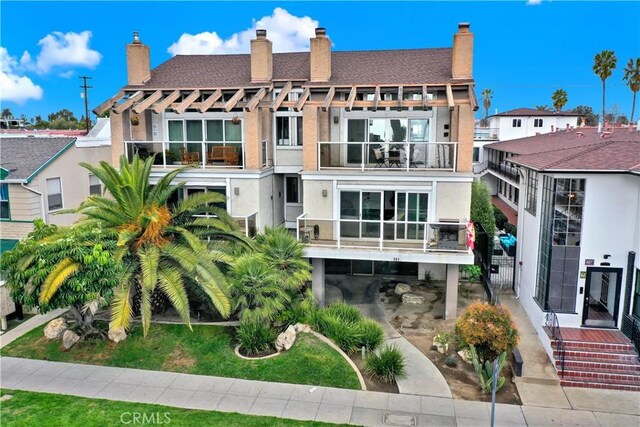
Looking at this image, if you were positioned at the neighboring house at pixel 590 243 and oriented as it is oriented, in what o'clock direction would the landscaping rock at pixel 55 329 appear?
The landscaping rock is roughly at 2 o'clock from the neighboring house.

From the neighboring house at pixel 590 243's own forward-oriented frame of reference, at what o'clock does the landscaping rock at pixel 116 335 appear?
The landscaping rock is roughly at 2 o'clock from the neighboring house.

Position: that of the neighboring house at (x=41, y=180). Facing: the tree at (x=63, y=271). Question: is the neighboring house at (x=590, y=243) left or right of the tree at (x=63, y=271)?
left

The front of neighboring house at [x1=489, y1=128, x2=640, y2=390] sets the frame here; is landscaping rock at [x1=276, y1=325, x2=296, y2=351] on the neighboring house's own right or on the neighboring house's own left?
on the neighboring house's own right

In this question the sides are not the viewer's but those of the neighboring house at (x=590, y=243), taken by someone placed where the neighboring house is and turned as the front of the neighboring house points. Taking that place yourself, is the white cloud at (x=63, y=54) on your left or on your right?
on your right

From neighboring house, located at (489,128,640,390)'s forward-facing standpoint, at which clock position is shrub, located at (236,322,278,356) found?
The shrub is roughly at 2 o'clock from the neighboring house.

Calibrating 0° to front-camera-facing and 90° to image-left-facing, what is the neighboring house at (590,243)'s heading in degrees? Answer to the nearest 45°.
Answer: approximately 0°

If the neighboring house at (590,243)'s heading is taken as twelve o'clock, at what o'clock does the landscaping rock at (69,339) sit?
The landscaping rock is roughly at 2 o'clock from the neighboring house.

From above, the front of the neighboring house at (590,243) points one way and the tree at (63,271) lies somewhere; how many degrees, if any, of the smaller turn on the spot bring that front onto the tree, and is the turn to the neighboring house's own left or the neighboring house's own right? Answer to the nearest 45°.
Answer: approximately 45° to the neighboring house's own right
